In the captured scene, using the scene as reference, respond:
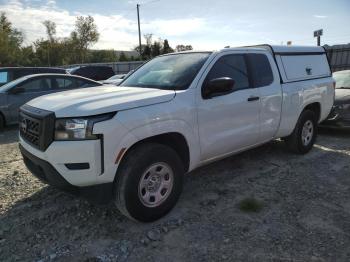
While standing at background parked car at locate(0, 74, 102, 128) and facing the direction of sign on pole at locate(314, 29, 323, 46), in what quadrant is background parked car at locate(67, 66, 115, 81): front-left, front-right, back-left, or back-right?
front-left

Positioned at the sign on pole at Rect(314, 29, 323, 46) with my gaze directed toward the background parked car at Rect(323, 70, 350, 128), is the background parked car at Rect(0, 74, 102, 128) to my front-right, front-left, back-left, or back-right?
front-right

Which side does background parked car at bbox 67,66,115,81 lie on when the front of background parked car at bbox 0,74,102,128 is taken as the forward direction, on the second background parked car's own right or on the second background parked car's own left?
on the second background parked car's own right

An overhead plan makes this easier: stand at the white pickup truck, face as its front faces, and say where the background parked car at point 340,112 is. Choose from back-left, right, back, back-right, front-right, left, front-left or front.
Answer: back

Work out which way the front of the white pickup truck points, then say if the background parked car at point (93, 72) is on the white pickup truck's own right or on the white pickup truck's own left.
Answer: on the white pickup truck's own right

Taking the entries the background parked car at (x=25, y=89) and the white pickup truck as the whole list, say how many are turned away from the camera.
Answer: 0

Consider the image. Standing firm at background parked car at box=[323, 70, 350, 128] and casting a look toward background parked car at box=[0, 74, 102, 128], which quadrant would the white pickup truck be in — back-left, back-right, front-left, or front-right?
front-left

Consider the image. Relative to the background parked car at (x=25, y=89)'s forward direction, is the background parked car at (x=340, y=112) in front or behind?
behind

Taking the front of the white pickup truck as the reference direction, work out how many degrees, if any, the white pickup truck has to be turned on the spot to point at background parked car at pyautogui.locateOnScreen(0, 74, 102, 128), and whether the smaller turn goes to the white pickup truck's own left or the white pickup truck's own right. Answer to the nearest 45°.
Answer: approximately 90° to the white pickup truck's own right

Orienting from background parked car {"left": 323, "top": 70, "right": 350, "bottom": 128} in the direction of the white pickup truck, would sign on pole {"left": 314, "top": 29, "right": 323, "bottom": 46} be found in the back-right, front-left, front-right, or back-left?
back-right

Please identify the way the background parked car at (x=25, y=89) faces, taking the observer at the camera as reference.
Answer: facing to the left of the viewer

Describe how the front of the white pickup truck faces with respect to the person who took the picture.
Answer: facing the viewer and to the left of the viewer
